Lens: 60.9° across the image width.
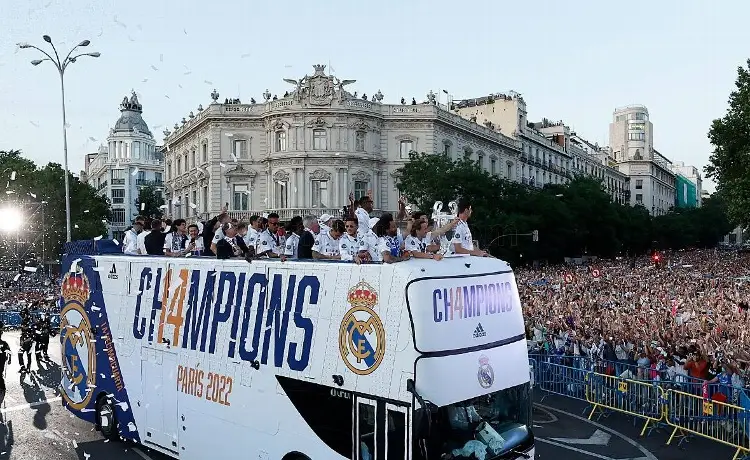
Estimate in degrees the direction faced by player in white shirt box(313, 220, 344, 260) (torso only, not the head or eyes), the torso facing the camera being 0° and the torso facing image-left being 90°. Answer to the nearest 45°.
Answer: approximately 315°

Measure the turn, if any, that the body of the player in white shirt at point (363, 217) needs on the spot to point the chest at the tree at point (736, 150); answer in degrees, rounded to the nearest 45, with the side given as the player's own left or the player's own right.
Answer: approximately 45° to the player's own left

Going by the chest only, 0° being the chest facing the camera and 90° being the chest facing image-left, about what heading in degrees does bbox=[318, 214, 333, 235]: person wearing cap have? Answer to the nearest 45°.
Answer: approximately 315°

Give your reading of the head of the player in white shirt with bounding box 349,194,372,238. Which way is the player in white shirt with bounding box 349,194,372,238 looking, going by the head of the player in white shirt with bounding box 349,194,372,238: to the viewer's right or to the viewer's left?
to the viewer's right
